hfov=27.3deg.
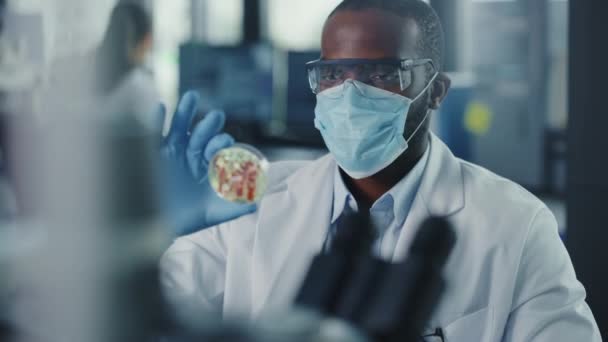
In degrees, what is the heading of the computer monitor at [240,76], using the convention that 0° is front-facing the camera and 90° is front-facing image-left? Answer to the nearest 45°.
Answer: approximately 0°

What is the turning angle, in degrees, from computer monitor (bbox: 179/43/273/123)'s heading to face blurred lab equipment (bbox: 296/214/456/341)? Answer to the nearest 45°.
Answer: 0° — it already faces it

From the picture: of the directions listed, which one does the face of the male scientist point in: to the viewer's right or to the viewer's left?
to the viewer's left

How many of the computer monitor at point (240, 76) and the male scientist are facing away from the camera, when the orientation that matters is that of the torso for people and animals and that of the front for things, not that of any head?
0

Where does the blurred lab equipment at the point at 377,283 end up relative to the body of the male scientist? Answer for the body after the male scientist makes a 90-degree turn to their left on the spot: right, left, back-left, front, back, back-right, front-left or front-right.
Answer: front-right
